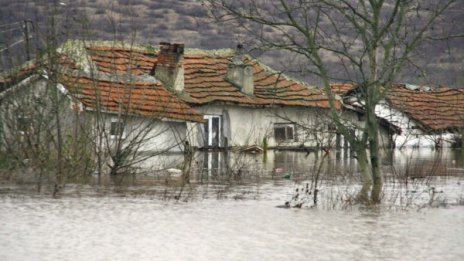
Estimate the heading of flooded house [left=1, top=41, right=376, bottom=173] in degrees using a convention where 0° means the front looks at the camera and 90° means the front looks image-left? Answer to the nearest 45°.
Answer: approximately 0°
